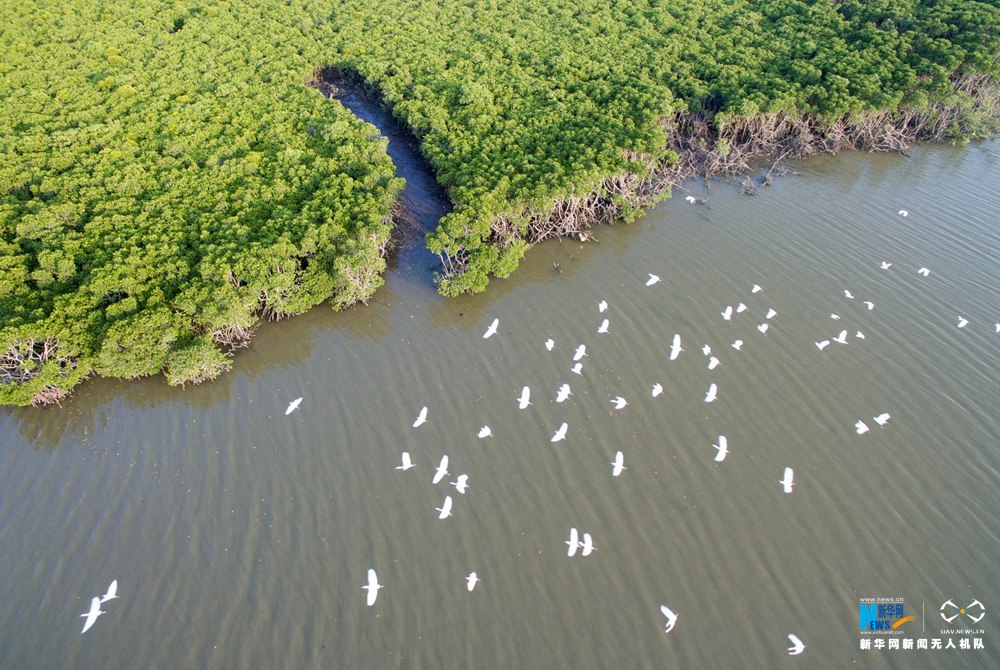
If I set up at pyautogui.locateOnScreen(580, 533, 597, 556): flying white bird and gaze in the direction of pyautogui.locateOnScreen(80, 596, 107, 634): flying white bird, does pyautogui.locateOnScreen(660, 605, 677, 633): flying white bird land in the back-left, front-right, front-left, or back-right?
back-left

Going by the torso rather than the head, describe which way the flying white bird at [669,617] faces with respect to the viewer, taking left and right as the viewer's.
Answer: facing to the right of the viewer

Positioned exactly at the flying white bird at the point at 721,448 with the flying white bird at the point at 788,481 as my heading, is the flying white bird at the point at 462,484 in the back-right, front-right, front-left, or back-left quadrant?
back-right

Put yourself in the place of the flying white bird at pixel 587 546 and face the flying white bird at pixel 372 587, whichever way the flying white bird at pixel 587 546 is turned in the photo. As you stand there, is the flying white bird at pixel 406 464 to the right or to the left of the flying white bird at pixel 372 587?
right
